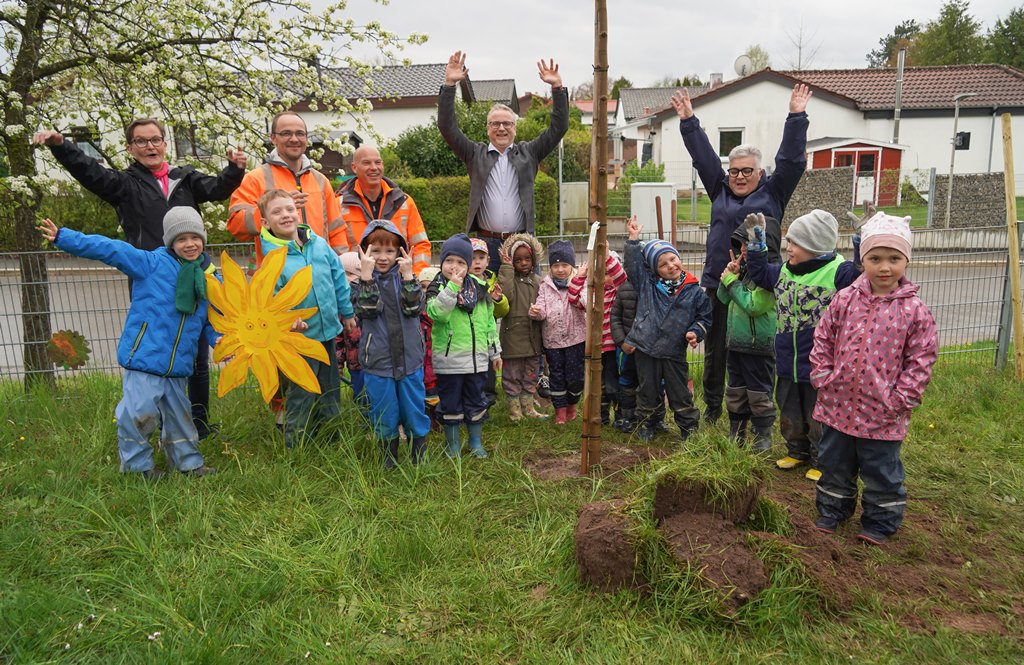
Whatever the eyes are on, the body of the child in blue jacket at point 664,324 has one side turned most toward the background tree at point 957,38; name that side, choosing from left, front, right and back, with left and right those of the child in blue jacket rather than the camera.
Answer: back

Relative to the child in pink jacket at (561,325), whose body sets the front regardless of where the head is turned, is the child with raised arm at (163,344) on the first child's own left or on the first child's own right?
on the first child's own right

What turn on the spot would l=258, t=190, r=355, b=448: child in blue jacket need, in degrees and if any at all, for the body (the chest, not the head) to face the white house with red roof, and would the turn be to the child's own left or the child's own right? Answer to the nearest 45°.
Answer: approximately 135° to the child's own left
